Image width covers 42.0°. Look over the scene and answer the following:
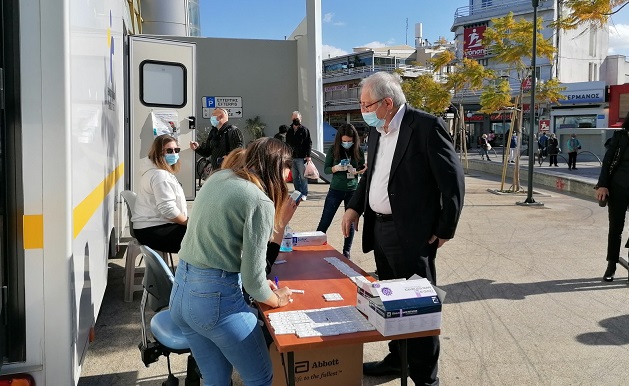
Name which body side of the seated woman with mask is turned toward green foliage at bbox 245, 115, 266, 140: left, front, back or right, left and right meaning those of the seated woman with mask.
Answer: left

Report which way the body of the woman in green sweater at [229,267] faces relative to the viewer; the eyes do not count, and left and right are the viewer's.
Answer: facing away from the viewer and to the right of the viewer

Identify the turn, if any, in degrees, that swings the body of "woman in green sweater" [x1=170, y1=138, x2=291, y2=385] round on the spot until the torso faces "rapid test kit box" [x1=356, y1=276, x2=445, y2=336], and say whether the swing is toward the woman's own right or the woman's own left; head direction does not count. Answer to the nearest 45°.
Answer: approximately 45° to the woman's own right

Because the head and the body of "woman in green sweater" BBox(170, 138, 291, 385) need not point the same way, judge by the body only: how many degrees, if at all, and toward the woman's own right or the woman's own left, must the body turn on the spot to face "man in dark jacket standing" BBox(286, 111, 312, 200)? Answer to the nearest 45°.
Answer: approximately 45° to the woman's own left

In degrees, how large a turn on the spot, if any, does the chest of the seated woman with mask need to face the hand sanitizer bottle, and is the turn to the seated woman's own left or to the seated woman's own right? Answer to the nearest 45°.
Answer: approximately 45° to the seated woman's own right

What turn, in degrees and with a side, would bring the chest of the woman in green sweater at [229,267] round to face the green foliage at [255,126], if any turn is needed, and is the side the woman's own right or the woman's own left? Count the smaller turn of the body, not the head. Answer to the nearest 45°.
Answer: approximately 45° to the woman's own left

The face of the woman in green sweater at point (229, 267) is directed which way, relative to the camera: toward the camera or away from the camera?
away from the camera

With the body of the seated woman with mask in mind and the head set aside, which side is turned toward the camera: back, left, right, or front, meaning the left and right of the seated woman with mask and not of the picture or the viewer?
right

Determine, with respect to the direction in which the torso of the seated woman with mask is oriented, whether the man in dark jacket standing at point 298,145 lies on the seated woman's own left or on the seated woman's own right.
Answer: on the seated woman's own left
